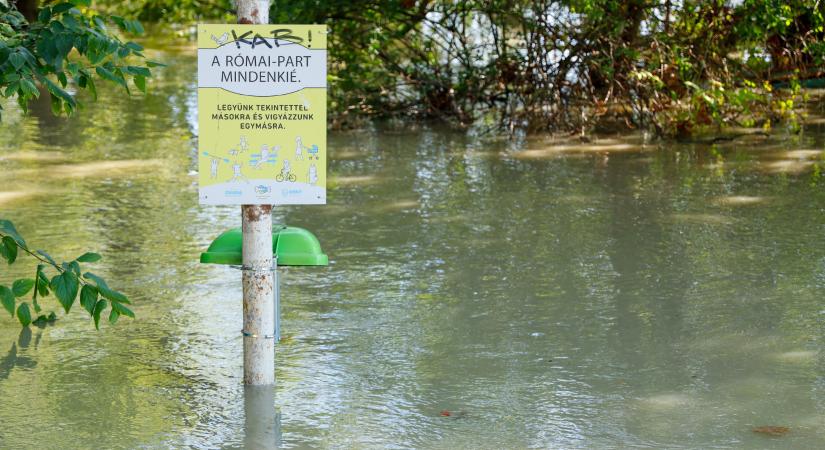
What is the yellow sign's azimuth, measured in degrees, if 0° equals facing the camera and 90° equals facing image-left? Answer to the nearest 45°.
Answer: approximately 0°

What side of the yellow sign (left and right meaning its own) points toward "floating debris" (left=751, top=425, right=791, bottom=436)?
left

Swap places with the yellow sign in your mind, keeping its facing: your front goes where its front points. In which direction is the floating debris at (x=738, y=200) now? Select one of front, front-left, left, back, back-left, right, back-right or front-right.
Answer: back-left
